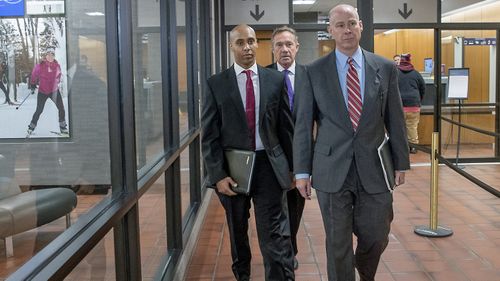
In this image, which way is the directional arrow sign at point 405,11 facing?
toward the camera

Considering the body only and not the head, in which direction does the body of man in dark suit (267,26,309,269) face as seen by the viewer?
toward the camera

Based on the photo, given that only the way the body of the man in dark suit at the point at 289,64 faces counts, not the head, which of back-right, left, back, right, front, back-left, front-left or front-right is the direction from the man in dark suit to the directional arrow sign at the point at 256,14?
back

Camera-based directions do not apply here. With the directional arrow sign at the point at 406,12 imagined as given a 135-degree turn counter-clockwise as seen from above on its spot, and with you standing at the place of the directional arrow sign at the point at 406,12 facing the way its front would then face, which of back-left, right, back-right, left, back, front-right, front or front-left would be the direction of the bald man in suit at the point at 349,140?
back-right

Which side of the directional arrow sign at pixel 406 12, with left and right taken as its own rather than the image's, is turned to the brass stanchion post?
front

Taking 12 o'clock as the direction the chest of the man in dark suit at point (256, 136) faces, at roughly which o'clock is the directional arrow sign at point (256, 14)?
The directional arrow sign is roughly at 6 o'clock from the man in dark suit.

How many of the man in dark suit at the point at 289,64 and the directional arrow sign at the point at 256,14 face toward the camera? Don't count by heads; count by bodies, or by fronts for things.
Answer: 2

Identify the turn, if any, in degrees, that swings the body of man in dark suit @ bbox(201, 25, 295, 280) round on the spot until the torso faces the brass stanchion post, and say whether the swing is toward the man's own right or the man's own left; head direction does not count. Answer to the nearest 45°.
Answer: approximately 135° to the man's own left
